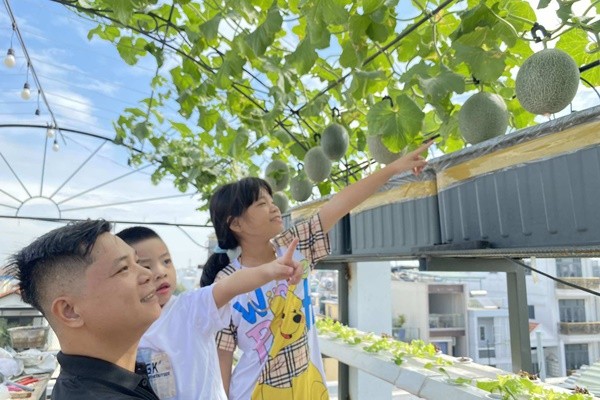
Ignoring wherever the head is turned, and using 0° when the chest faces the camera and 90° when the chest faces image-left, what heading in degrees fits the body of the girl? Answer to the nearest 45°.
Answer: approximately 315°

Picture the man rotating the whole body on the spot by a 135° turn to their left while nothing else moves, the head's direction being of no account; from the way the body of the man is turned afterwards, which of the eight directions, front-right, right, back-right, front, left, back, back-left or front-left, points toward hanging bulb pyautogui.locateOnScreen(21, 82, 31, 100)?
front-right

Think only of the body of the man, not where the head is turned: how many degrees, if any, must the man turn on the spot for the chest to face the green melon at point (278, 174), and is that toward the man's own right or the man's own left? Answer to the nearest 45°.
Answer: approximately 45° to the man's own left

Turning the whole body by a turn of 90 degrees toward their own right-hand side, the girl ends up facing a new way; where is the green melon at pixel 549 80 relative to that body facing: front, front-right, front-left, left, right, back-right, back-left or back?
left

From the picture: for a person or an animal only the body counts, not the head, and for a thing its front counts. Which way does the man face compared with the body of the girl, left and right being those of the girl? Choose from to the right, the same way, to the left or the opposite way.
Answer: to the left

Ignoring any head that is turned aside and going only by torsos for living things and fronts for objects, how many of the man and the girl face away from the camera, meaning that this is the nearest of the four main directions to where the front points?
0

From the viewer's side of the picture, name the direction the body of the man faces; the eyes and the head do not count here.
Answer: to the viewer's right

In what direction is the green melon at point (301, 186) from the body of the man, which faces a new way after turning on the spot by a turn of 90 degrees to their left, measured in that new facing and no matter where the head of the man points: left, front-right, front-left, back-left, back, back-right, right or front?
front-right
